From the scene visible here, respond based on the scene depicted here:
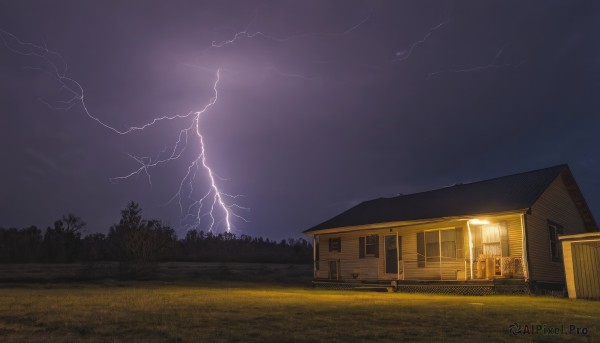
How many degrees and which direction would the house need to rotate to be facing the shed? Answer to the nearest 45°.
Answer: approximately 90° to its left

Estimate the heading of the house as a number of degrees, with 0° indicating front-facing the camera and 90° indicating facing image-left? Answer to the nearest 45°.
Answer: approximately 45°
